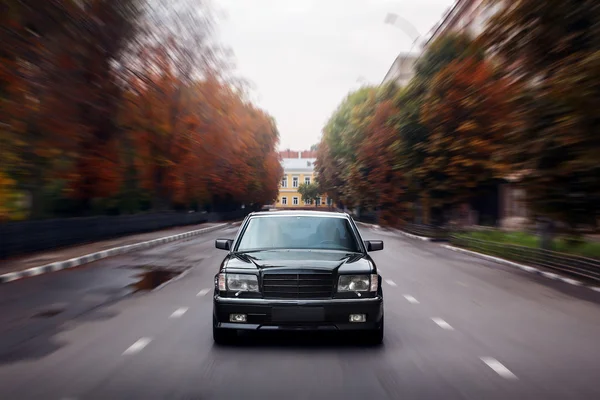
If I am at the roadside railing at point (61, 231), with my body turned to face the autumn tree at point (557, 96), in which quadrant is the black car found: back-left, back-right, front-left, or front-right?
front-right

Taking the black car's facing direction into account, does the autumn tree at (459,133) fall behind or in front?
behind

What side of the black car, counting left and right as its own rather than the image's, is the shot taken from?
front

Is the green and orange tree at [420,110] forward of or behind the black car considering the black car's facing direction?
behind

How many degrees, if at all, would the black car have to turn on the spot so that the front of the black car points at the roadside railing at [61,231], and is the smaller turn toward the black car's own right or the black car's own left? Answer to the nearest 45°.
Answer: approximately 135° to the black car's own right

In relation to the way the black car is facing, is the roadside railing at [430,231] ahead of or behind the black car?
behind

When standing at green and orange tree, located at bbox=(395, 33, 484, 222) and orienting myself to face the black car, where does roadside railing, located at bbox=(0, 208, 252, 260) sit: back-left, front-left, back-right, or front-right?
front-right
